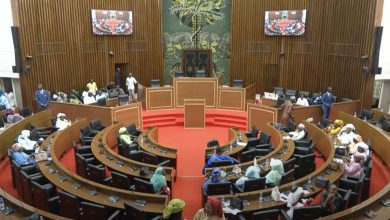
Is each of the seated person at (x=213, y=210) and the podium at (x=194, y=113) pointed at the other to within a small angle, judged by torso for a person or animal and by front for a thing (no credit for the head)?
yes

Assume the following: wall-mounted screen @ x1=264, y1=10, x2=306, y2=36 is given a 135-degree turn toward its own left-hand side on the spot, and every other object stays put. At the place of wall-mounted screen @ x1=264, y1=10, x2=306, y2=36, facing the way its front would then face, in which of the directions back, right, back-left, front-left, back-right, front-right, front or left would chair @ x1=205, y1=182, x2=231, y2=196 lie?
back-right

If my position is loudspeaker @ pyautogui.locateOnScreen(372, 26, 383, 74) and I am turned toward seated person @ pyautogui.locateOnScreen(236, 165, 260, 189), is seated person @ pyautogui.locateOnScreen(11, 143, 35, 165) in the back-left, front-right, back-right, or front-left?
front-right

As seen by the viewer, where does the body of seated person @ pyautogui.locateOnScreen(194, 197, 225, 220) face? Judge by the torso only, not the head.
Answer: away from the camera

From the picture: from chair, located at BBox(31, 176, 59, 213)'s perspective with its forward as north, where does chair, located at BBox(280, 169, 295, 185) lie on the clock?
chair, located at BBox(280, 169, 295, 185) is roughly at 2 o'clock from chair, located at BBox(31, 176, 59, 213).

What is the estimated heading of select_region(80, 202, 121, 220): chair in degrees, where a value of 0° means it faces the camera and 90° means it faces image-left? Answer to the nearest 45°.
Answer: approximately 225°

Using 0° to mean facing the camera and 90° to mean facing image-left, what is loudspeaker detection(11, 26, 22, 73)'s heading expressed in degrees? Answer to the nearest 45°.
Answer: approximately 315°

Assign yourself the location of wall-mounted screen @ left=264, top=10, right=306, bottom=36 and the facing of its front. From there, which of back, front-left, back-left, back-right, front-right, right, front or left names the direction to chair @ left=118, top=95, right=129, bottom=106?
front-right

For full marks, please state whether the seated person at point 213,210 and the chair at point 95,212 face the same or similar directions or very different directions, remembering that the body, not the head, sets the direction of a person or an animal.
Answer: same or similar directions

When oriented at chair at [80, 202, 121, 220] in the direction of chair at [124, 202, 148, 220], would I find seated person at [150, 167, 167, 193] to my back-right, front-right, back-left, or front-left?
front-left

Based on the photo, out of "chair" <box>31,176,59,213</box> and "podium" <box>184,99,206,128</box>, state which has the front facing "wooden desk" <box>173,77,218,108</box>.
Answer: the chair

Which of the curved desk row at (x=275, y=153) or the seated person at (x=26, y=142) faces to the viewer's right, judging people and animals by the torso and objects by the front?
the seated person

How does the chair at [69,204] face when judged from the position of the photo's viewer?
facing away from the viewer and to the right of the viewer

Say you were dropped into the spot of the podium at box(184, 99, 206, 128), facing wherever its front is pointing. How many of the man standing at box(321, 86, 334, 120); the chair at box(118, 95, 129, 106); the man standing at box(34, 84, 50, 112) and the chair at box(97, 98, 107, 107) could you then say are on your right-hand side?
3

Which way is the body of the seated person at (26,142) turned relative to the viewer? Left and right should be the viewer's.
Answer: facing to the right of the viewer

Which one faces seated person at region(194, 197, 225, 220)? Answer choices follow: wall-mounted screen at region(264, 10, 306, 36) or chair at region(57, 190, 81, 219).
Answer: the wall-mounted screen

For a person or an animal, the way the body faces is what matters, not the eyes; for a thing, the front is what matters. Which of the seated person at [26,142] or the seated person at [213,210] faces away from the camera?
the seated person at [213,210]

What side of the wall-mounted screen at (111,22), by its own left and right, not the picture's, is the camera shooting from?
front

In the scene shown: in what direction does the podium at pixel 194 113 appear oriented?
toward the camera

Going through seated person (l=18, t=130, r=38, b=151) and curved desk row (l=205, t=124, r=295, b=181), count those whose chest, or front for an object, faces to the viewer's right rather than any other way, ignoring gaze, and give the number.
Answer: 1

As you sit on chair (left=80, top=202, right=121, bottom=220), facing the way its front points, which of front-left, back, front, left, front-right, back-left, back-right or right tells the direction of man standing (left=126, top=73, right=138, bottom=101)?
front-left
